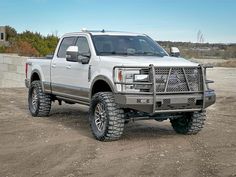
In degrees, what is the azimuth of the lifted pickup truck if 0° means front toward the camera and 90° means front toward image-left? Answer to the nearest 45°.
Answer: approximately 315°
